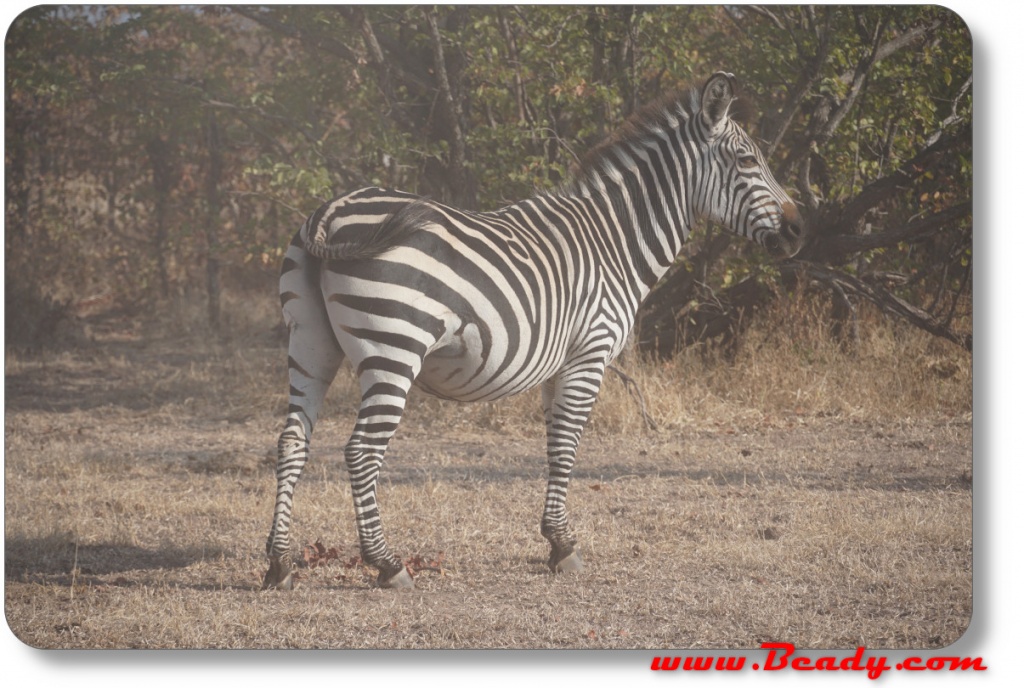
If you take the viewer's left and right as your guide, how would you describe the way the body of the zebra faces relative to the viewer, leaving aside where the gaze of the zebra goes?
facing away from the viewer and to the right of the viewer

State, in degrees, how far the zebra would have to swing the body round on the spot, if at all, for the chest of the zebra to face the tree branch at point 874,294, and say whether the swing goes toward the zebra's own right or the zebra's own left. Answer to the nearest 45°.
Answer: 0° — it already faces it
